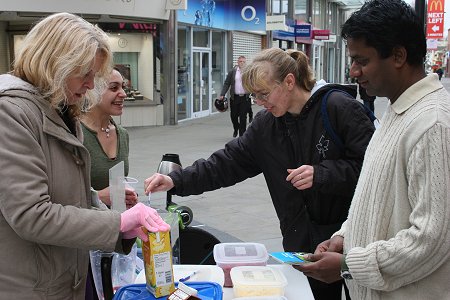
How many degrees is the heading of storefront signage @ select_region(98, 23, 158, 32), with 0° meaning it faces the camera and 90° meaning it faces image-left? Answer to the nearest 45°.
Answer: approximately 0°

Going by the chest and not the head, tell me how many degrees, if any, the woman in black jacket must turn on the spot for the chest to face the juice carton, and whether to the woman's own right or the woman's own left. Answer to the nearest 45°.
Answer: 0° — they already face it

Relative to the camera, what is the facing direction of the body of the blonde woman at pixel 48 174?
to the viewer's right

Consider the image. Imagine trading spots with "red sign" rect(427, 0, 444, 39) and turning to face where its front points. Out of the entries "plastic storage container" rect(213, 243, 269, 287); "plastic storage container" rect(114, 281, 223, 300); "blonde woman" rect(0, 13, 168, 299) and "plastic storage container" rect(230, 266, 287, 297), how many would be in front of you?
4

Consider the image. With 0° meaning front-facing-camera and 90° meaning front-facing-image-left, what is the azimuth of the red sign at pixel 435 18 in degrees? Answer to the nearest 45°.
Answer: approximately 0°

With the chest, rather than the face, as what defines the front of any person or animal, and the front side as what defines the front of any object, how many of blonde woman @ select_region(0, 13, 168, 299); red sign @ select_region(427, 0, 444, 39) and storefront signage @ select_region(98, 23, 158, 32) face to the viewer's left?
0

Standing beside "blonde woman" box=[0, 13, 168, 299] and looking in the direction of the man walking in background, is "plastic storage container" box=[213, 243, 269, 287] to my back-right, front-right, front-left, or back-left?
front-right

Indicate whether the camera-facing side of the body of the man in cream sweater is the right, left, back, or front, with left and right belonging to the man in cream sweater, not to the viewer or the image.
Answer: left

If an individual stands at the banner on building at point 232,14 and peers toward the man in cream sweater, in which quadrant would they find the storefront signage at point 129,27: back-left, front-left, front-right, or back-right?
front-right

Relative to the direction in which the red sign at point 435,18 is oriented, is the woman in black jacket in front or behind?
in front

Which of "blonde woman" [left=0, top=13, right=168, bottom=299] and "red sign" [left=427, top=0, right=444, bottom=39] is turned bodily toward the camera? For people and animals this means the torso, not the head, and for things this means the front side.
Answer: the red sign

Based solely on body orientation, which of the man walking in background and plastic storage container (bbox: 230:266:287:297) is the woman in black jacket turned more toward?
the plastic storage container

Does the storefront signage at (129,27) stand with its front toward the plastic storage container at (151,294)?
yes

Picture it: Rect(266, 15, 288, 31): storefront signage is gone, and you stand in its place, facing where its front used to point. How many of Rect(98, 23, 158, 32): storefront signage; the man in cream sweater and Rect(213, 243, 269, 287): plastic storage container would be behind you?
0

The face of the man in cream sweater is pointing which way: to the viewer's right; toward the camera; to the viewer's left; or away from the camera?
to the viewer's left

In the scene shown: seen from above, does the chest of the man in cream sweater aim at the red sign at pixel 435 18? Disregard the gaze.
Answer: no

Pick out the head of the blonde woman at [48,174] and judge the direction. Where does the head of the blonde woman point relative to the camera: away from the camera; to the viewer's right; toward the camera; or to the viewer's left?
to the viewer's right
